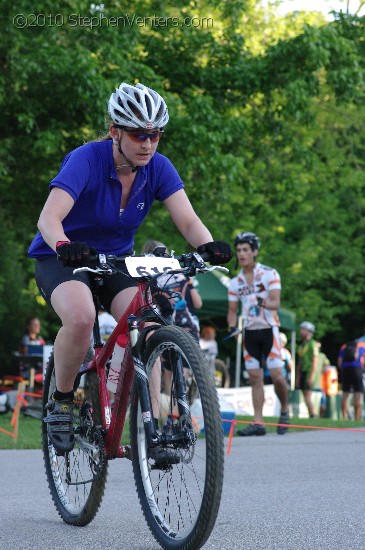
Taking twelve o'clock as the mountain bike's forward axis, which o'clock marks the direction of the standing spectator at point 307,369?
The standing spectator is roughly at 8 o'clock from the mountain bike.

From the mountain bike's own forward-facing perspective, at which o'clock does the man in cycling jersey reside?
The man in cycling jersey is roughly at 8 o'clock from the mountain bike.

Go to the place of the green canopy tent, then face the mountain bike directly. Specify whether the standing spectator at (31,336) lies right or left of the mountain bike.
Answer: right

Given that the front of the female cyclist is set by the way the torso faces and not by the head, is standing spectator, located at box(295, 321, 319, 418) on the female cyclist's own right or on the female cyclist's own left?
on the female cyclist's own left

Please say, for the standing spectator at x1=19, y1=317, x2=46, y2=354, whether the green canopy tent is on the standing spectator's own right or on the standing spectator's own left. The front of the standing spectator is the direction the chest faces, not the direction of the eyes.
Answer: on the standing spectator's own left

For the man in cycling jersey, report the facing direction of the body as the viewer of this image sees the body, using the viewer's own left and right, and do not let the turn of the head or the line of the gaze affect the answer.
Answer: facing the viewer and to the left of the viewer

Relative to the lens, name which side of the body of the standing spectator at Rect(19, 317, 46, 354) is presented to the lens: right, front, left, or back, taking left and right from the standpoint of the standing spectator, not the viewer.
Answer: front

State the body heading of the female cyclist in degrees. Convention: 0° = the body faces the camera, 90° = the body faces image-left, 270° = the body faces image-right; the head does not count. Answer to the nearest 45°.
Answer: approximately 315°

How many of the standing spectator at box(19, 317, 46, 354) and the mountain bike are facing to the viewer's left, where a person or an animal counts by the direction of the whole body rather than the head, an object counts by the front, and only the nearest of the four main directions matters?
0

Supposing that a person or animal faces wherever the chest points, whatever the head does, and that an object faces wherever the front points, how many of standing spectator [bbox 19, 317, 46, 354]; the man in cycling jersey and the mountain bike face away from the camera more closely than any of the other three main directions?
0

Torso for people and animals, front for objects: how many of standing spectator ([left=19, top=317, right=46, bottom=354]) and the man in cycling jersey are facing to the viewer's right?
0

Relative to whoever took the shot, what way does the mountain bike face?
facing the viewer and to the right of the viewer

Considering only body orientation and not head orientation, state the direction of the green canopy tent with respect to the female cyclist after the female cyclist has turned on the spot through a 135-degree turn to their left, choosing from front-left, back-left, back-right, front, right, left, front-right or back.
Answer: front
